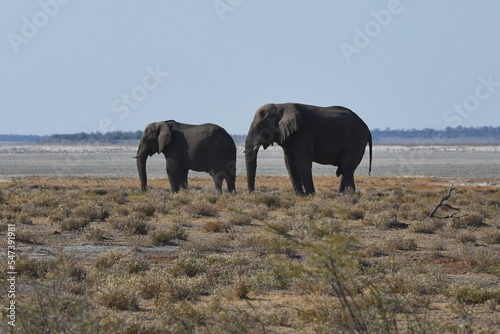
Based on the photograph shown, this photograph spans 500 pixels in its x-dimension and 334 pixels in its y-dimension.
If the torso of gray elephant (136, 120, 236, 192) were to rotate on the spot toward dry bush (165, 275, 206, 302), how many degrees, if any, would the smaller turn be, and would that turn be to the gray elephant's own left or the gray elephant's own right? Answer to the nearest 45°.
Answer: approximately 90° to the gray elephant's own left

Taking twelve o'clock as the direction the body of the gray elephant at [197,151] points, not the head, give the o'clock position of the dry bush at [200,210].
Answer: The dry bush is roughly at 9 o'clock from the gray elephant.

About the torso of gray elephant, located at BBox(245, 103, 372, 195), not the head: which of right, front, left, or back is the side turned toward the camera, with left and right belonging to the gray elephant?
left

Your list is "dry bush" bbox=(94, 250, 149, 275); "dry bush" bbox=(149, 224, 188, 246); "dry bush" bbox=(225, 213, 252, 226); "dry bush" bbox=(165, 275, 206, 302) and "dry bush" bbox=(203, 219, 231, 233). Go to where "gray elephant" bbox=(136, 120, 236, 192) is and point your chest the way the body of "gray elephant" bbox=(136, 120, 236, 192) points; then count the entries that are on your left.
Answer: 5

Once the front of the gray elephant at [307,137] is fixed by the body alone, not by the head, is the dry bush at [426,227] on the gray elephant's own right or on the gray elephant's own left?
on the gray elephant's own left

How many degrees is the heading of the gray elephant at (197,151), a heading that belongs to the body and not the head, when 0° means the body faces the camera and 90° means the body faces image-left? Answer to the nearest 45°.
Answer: approximately 90°

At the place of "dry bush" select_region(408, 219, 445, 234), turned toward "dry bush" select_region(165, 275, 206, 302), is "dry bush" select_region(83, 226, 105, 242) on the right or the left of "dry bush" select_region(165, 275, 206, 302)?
right

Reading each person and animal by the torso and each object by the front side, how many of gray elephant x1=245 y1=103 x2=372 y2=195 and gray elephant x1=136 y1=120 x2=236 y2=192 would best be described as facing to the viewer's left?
2

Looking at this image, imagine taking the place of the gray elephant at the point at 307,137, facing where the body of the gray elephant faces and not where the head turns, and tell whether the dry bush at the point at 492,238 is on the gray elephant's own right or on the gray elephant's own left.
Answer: on the gray elephant's own left

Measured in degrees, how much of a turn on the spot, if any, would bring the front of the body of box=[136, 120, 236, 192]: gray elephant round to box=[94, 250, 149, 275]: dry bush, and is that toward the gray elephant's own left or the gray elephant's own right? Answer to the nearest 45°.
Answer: approximately 90° to the gray elephant's own left

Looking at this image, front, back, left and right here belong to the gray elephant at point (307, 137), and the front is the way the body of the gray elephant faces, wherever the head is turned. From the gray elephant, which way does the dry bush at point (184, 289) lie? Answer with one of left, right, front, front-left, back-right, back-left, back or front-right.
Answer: left

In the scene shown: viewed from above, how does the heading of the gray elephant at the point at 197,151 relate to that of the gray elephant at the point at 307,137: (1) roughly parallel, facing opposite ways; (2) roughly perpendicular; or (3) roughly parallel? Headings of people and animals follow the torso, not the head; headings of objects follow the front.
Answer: roughly parallel
